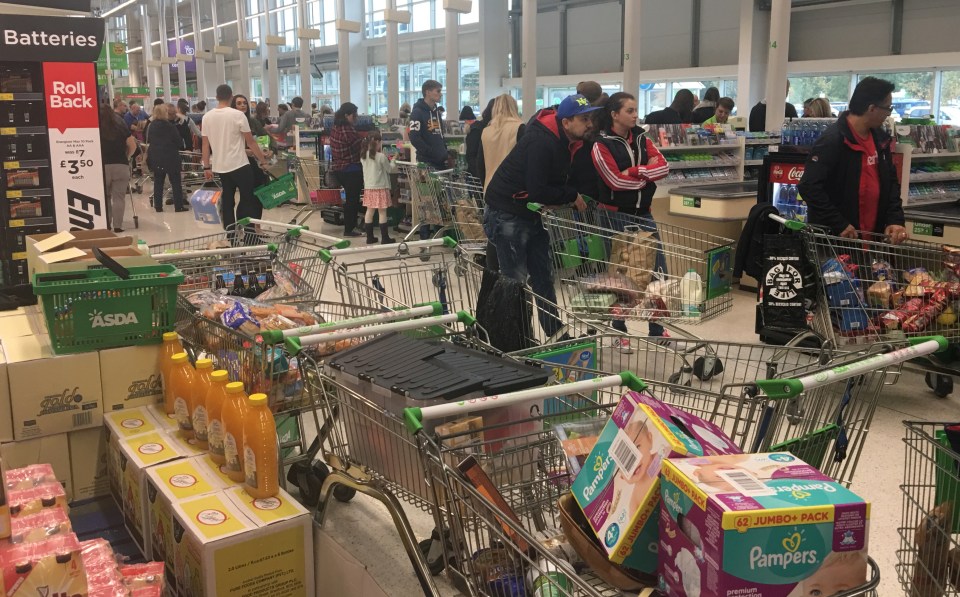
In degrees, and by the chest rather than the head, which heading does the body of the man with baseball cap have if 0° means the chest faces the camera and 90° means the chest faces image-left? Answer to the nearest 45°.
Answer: approximately 270°

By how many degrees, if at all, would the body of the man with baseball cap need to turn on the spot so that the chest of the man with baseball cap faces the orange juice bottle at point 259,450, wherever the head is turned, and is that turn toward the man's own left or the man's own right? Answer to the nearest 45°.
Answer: approximately 90° to the man's own right

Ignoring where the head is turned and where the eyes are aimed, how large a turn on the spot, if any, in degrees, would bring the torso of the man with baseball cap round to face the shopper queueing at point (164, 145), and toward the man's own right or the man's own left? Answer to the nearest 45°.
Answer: approximately 135° to the man's own left

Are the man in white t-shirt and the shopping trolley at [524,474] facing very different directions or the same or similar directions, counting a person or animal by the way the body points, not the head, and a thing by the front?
very different directions

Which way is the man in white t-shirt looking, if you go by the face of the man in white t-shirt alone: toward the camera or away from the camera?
away from the camera

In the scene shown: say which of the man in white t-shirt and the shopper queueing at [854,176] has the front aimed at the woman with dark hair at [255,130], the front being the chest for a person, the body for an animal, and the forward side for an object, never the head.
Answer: the man in white t-shirt

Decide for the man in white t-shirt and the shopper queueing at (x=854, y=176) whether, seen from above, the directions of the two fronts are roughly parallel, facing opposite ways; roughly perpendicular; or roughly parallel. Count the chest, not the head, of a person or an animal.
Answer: roughly parallel, facing opposite ways

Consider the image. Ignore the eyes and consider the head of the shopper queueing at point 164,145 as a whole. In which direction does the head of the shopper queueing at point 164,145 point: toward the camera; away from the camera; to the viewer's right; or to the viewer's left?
away from the camera

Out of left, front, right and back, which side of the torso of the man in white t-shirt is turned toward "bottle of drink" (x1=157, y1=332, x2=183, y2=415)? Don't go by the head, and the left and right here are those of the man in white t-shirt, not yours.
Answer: back

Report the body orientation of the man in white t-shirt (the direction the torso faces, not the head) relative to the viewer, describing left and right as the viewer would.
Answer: facing away from the viewer

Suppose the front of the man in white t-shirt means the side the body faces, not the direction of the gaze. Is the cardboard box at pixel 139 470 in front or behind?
behind

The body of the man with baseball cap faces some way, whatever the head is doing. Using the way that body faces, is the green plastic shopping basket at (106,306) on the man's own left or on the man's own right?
on the man's own right

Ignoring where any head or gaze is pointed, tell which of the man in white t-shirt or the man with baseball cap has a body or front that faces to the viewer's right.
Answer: the man with baseball cap

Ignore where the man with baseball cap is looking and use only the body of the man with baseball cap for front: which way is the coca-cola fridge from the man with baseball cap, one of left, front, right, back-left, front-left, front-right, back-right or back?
front-left

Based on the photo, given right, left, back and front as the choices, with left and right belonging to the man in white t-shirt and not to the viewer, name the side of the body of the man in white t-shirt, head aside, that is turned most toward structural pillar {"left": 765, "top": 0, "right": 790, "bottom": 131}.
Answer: right
